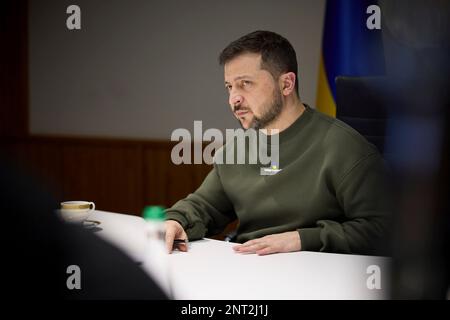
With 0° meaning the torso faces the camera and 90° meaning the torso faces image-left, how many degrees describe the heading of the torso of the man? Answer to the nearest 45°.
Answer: approximately 45°
